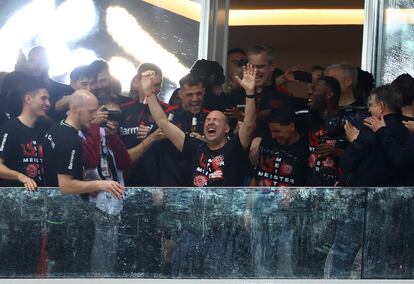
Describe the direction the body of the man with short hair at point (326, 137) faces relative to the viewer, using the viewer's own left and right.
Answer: facing the viewer and to the left of the viewer

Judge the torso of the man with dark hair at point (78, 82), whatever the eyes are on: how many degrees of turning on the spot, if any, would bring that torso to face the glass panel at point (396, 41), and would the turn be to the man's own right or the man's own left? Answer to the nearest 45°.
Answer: approximately 45° to the man's own left

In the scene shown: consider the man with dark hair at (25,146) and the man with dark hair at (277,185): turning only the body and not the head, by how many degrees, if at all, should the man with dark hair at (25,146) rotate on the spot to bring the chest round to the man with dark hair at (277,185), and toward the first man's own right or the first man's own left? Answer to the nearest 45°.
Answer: approximately 45° to the first man's own left

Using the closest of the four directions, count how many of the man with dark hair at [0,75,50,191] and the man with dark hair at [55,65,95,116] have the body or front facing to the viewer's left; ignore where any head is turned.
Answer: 0

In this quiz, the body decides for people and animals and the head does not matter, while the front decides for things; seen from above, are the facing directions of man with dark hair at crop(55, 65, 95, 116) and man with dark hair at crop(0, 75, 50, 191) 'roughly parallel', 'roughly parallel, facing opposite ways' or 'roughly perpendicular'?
roughly parallel

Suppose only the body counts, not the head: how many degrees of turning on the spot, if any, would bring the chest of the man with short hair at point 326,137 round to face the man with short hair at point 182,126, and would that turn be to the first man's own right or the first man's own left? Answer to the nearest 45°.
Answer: approximately 45° to the first man's own right

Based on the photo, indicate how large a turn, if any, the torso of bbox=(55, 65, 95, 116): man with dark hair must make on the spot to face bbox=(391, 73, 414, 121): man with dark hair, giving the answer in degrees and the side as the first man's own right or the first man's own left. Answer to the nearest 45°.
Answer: approximately 45° to the first man's own left

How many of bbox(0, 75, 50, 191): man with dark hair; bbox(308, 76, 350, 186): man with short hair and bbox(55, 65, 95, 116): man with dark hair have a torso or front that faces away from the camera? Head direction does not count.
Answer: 0

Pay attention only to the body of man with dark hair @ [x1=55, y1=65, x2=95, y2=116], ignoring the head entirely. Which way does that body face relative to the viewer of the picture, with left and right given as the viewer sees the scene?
facing the viewer and to the right of the viewer

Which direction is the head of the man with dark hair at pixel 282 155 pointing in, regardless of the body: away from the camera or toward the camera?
toward the camera
